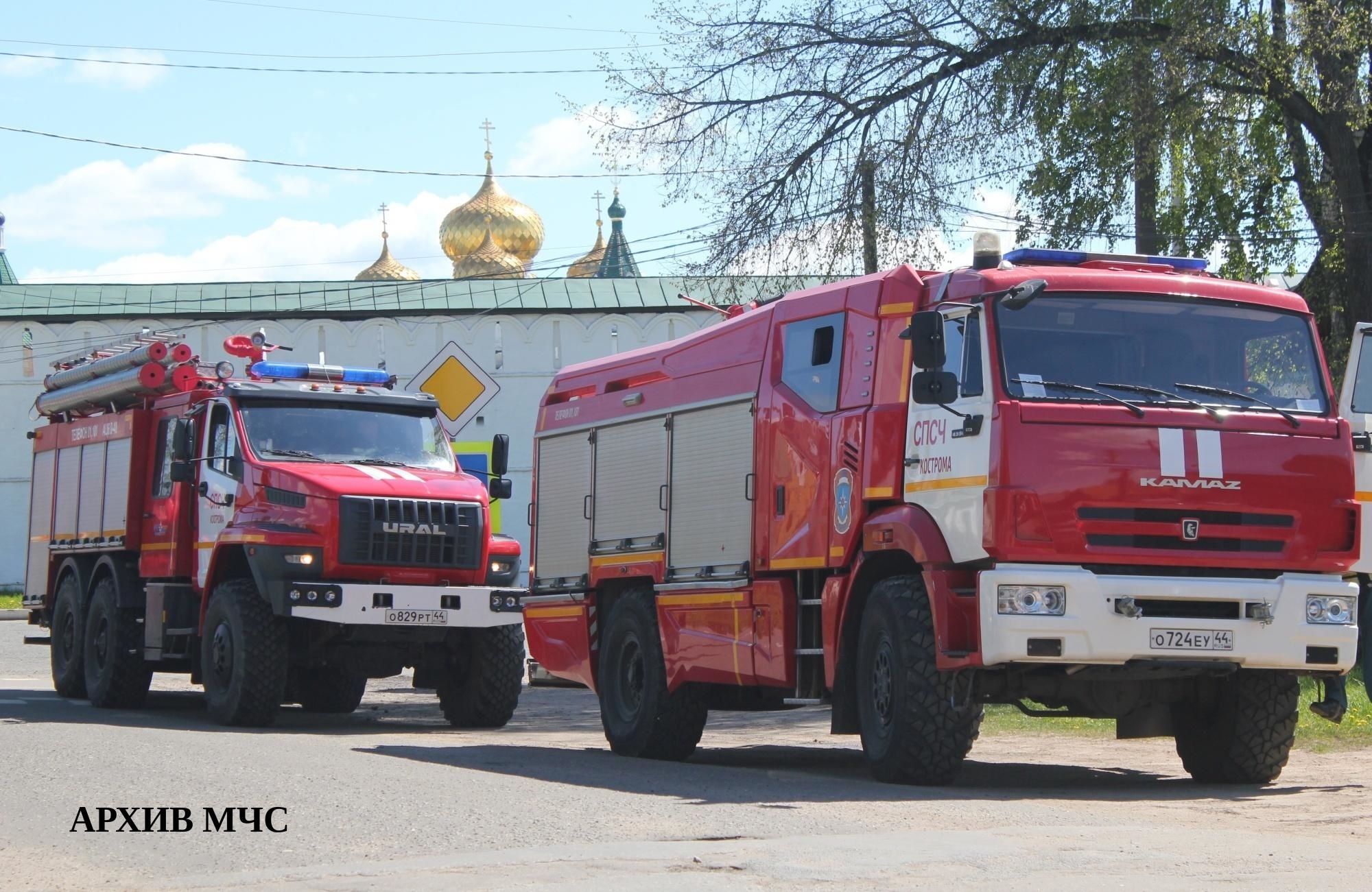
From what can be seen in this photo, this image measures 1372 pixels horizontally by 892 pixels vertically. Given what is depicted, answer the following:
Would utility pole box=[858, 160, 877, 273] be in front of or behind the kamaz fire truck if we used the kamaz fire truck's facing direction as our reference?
behind

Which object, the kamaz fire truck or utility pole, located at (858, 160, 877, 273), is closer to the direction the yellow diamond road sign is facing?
the kamaz fire truck

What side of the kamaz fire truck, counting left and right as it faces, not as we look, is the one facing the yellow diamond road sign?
back

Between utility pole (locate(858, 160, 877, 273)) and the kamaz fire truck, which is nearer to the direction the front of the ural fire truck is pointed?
the kamaz fire truck

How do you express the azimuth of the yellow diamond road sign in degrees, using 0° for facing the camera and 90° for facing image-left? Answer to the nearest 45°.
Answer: approximately 0°
